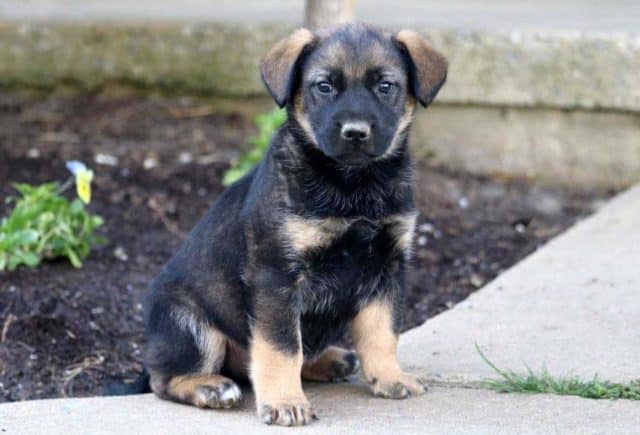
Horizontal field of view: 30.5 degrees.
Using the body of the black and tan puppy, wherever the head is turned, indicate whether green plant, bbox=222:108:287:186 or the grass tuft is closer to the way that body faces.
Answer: the grass tuft

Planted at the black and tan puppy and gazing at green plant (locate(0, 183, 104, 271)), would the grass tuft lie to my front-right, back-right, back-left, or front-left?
back-right

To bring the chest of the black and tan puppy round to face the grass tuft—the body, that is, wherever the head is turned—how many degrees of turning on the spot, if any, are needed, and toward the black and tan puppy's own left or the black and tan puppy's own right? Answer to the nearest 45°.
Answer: approximately 45° to the black and tan puppy's own left

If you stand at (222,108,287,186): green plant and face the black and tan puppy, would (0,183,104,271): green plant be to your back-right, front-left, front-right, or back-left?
front-right

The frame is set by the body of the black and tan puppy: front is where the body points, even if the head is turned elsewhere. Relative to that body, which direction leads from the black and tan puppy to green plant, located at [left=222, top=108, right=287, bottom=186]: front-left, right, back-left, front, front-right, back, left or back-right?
back-left

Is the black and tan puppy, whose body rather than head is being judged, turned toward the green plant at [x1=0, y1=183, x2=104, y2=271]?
no

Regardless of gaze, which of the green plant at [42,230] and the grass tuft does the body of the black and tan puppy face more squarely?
the grass tuft

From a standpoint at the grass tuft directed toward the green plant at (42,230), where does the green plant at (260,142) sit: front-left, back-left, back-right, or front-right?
front-right

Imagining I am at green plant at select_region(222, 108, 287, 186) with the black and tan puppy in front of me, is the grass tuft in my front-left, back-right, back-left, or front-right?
front-left
